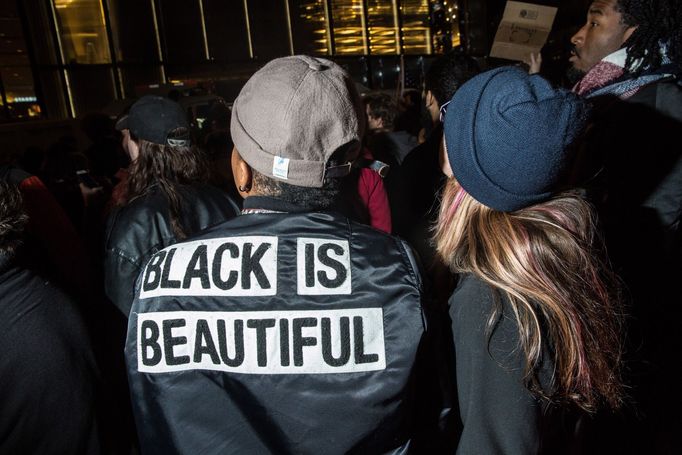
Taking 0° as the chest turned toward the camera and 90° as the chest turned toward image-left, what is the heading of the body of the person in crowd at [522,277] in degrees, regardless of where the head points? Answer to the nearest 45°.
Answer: approximately 135°

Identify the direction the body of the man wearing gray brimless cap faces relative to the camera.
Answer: away from the camera

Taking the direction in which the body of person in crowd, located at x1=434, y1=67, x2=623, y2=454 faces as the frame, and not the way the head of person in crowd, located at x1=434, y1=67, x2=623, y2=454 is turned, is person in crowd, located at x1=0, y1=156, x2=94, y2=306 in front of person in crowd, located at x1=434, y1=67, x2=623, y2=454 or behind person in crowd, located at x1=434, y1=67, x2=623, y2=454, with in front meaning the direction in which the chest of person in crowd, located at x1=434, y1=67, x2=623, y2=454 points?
in front

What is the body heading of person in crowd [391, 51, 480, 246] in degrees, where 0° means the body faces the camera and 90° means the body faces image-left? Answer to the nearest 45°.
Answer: approximately 135°

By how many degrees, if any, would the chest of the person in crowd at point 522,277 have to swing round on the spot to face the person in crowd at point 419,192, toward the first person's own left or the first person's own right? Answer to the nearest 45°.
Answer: approximately 45° to the first person's own right

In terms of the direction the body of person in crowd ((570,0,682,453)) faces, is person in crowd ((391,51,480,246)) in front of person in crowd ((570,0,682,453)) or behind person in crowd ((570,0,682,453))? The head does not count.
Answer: in front

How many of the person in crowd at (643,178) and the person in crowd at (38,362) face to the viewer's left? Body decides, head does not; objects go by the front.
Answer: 1

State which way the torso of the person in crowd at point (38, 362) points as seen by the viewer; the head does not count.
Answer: away from the camera

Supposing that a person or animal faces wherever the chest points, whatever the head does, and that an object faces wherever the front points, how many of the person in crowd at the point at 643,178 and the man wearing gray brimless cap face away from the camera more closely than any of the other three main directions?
1

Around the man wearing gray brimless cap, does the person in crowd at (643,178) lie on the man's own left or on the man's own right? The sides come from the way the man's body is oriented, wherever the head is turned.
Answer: on the man's own right

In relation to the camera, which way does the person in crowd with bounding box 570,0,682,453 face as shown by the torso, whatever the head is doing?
to the viewer's left

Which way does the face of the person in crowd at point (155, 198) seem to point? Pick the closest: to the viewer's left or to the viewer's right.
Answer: to the viewer's left

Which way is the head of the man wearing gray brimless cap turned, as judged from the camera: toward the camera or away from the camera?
away from the camera

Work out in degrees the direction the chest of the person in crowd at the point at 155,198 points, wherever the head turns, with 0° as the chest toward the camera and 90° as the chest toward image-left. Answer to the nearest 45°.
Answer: approximately 135°
